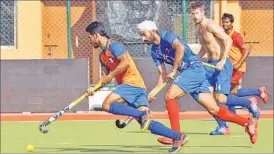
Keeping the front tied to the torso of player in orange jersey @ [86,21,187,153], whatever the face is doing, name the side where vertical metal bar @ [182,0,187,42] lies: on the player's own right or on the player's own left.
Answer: on the player's own right

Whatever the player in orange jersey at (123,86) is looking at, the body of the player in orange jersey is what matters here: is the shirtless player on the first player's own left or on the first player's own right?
on the first player's own right

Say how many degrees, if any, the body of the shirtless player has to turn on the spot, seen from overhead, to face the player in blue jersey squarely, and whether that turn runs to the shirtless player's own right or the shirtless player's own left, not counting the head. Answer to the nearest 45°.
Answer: approximately 45° to the shirtless player's own left

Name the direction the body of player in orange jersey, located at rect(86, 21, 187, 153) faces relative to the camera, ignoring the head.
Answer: to the viewer's left

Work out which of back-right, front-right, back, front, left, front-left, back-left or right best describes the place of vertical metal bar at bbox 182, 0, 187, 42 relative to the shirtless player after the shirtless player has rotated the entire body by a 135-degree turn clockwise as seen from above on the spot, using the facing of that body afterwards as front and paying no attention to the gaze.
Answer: front

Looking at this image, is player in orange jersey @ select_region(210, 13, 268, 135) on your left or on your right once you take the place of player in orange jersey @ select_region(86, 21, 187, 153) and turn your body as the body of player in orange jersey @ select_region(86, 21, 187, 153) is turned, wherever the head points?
on your right

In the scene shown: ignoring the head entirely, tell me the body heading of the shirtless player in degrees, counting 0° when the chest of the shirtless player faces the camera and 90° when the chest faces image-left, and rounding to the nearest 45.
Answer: approximately 45°

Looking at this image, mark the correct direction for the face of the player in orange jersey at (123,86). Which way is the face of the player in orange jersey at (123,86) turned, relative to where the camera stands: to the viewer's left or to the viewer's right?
to the viewer's left
